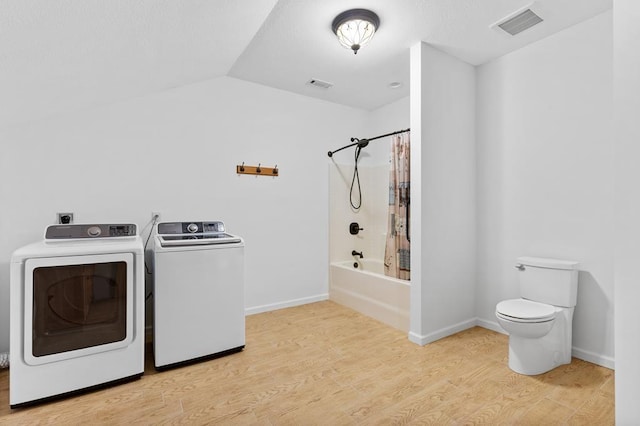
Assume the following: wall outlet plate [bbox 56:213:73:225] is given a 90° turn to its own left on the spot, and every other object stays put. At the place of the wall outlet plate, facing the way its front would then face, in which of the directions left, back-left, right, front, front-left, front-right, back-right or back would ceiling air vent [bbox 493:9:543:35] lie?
front-right

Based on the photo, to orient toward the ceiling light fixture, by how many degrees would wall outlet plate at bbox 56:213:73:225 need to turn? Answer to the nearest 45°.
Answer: approximately 45° to its left

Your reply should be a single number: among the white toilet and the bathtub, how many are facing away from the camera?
0

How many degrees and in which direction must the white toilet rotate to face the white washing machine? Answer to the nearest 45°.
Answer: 0° — it already faces it

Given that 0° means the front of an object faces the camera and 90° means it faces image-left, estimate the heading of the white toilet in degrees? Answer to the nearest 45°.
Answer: approximately 45°

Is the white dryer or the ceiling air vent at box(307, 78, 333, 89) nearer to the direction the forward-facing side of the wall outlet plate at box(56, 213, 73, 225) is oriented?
the white dryer

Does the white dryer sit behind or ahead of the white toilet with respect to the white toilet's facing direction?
ahead

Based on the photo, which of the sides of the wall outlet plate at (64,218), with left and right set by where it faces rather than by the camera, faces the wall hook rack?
left

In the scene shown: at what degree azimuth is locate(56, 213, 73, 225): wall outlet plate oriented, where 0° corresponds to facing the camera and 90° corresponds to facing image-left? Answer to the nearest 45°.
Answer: approximately 0°
